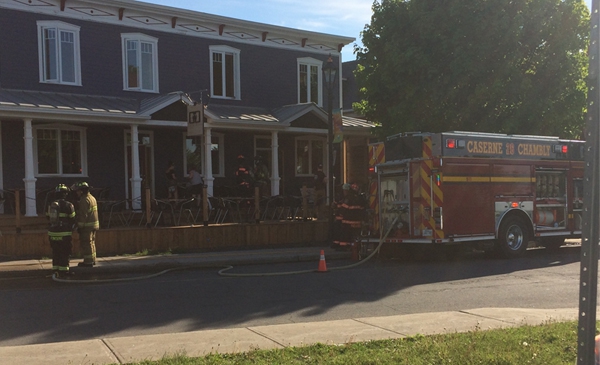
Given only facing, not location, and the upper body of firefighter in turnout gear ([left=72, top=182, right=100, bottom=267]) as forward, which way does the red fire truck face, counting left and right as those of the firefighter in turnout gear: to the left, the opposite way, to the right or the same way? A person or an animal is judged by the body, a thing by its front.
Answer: the opposite way

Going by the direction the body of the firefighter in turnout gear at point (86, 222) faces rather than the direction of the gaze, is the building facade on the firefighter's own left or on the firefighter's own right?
on the firefighter's own right

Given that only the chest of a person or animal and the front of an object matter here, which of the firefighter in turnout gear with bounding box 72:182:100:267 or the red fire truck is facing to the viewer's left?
the firefighter in turnout gear

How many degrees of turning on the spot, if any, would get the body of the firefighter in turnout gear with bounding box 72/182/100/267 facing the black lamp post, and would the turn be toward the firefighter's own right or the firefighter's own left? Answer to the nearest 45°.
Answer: approximately 180°

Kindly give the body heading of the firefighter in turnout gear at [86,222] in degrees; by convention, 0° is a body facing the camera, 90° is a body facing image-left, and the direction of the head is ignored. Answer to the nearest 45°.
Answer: approximately 90°

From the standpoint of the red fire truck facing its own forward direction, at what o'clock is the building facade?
The building facade is roughly at 8 o'clock from the red fire truck.

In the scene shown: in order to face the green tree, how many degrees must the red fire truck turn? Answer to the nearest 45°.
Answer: approximately 45° to its left

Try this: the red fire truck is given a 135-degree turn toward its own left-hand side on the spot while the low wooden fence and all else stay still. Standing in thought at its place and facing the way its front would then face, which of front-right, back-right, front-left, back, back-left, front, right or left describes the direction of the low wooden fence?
front

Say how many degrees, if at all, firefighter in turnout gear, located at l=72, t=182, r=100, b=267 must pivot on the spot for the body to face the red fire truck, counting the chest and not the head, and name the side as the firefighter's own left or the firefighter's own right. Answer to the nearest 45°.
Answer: approximately 180°

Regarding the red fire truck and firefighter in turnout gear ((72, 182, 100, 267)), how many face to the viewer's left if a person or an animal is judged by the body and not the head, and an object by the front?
1

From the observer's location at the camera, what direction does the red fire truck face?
facing away from the viewer and to the right of the viewer

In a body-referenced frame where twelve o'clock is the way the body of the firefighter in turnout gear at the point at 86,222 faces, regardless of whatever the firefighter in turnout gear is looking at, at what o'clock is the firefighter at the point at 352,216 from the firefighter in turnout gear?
The firefighter is roughly at 6 o'clock from the firefighter in turnout gear.
